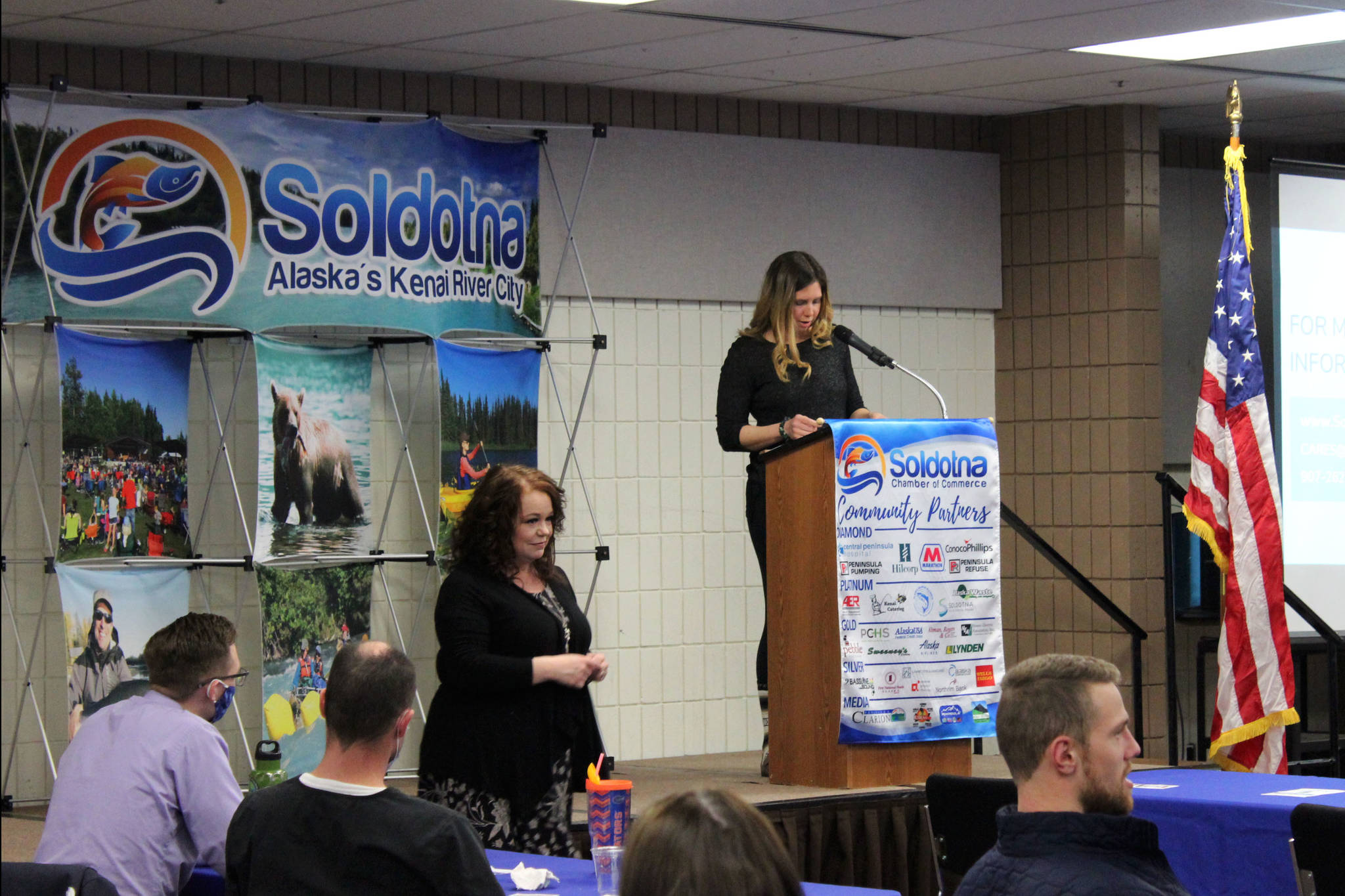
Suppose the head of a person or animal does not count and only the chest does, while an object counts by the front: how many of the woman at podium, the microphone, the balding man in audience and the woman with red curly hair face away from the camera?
1

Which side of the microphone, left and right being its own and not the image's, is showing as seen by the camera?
left

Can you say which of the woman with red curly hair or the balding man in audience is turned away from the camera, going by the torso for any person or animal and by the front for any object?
the balding man in audience

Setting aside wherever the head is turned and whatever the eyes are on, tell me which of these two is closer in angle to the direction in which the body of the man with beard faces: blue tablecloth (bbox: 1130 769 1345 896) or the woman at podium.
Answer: the blue tablecloth

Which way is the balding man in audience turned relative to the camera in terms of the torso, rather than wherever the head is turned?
away from the camera

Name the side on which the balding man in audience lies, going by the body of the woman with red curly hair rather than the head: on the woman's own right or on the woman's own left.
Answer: on the woman's own right

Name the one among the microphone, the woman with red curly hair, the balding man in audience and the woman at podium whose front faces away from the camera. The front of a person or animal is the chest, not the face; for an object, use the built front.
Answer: the balding man in audience

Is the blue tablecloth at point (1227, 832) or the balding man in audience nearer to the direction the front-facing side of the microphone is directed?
the balding man in audience

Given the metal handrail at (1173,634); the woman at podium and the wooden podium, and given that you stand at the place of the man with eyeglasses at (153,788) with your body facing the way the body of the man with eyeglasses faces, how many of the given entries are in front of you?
3

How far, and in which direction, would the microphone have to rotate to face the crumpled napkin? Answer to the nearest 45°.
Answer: approximately 90° to its left

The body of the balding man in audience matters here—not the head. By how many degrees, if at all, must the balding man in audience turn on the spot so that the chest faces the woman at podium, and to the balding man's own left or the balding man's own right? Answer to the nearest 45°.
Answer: approximately 45° to the balding man's own right

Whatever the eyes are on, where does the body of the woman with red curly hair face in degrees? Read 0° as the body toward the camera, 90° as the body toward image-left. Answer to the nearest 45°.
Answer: approximately 315°

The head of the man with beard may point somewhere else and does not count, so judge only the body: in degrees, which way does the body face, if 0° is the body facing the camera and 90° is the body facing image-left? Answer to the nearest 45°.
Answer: approximately 225°

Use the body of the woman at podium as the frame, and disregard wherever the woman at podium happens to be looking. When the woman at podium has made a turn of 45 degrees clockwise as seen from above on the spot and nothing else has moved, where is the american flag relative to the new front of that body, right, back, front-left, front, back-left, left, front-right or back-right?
back-left
